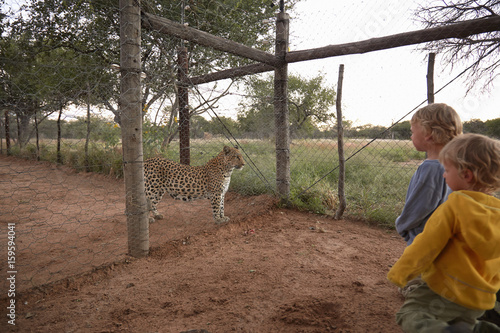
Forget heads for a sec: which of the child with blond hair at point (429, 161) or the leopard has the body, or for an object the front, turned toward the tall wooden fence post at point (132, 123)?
the child with blond hair

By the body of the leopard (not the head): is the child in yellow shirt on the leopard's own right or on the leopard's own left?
on the leopard's own right

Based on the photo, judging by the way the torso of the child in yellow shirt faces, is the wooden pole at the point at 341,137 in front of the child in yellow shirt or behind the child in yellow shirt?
in front

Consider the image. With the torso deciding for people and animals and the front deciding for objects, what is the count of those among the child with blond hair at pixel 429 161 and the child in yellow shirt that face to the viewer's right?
0

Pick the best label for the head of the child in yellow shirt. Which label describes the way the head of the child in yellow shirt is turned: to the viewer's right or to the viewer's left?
to the viewer's left

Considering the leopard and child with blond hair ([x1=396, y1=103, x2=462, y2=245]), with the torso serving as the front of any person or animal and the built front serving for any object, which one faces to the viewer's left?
the child with blond hair

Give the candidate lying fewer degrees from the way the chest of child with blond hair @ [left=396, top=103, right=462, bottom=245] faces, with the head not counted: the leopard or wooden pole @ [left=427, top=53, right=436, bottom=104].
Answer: the leopard

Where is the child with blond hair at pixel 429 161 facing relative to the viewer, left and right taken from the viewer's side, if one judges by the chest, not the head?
facing to the left of the viewer

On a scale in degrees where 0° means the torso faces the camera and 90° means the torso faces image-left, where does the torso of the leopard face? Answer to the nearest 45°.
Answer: approximately 270°

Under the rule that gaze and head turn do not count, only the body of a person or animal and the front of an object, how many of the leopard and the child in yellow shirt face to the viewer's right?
1

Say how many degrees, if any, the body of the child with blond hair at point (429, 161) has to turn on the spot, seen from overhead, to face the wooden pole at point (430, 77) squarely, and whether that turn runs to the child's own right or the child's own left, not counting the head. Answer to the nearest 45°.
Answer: approximately 90° to the child's own right

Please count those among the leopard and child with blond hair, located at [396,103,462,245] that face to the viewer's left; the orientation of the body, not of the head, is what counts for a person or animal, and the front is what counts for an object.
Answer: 1

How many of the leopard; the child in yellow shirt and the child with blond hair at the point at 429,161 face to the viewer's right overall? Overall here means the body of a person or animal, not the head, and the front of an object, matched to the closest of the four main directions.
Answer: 1
